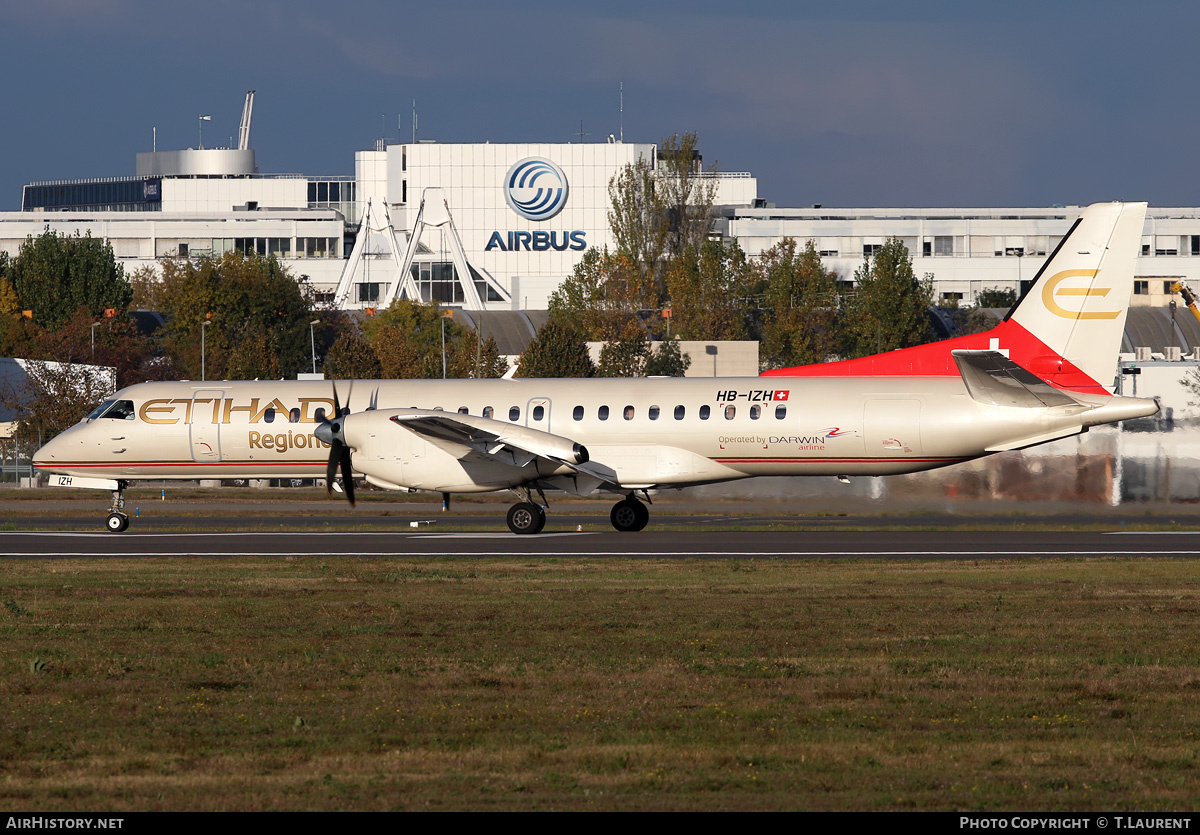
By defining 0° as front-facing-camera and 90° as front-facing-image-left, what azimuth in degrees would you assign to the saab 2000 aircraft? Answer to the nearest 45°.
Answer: approximately 90°
